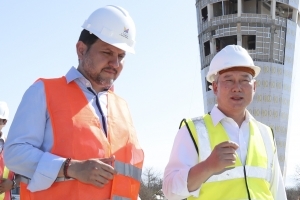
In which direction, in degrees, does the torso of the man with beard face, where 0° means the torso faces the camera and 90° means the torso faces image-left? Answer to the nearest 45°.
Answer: approximately 315°

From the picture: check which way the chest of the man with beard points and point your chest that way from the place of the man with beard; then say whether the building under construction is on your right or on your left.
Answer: on your left
